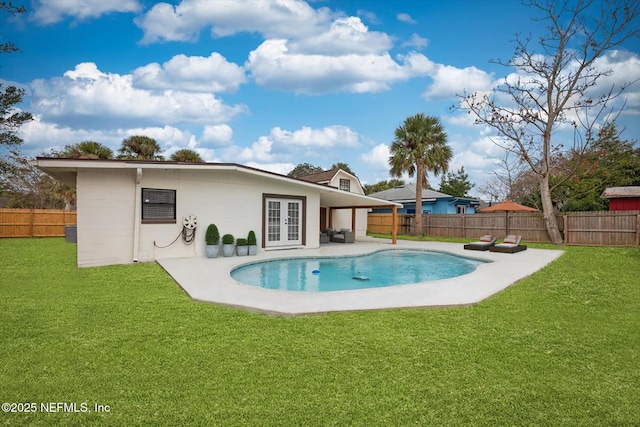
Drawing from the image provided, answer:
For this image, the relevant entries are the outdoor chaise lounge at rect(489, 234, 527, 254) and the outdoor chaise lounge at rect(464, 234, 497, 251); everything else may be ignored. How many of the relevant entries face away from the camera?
0

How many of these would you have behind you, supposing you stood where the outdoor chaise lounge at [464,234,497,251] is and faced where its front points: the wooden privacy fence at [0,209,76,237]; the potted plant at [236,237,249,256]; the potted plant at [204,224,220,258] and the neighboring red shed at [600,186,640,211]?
1

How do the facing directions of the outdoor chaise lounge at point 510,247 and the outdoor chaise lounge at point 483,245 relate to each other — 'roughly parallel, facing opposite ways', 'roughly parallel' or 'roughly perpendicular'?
roughly parallel

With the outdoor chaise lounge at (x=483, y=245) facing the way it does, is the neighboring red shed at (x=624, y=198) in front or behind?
behind

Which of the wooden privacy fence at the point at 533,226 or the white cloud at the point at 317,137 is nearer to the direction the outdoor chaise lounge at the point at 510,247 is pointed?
the white cloud

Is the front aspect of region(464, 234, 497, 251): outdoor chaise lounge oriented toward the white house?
yes

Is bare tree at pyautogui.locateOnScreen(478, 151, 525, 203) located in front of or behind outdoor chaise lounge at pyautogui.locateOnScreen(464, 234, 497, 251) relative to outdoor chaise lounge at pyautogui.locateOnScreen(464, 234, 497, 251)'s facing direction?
behind

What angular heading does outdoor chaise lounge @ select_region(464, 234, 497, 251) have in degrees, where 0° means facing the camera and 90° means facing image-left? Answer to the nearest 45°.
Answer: approximately 45°

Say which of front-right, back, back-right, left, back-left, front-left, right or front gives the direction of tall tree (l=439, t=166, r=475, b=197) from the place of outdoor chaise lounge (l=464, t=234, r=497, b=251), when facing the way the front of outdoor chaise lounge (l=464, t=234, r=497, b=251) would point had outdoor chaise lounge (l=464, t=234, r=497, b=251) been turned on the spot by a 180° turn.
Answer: front-left

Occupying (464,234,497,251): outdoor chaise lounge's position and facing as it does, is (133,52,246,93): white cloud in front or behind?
in front

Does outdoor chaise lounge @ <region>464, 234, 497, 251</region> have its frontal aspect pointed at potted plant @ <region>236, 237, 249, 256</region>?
yes

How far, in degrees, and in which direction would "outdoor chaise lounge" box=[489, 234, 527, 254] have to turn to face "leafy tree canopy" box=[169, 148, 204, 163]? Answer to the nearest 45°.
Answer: approximately 45° to its right

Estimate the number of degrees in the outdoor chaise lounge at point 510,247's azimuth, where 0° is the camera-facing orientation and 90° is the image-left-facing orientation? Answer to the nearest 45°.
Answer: approximately 45°
